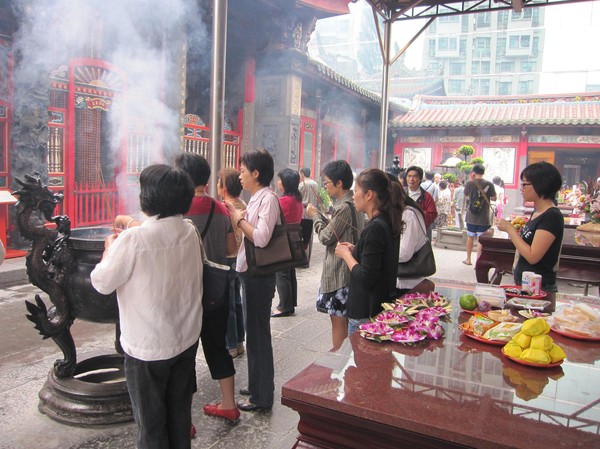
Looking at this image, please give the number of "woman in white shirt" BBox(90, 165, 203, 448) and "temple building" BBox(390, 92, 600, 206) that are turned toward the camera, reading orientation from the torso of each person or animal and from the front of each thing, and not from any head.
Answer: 1

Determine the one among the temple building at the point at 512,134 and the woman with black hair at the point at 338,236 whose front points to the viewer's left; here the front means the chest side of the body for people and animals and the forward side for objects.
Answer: the woman with black hair

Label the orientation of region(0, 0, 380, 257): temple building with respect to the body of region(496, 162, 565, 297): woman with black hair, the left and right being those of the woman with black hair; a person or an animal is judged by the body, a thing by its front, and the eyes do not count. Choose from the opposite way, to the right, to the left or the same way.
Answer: the opposite way

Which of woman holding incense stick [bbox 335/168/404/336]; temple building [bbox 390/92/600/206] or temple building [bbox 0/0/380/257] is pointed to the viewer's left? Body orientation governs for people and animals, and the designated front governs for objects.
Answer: the woman holding incense stick

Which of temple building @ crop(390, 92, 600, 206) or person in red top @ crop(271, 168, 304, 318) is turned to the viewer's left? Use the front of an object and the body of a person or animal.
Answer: the person in red top

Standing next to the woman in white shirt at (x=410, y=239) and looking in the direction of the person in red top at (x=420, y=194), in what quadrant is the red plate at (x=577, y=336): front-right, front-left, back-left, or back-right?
back-right

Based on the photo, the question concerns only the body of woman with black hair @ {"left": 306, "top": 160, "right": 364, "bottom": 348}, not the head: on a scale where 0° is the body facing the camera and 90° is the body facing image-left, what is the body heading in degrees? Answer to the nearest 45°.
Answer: approximately 90°

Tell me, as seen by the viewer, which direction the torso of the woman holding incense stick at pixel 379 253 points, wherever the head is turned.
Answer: to the viewer's left

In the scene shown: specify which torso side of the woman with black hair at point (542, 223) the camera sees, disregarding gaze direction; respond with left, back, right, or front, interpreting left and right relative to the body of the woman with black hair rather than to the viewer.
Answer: left

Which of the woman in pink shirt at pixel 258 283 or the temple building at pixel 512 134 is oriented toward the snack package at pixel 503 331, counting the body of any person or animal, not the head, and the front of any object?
the temple building

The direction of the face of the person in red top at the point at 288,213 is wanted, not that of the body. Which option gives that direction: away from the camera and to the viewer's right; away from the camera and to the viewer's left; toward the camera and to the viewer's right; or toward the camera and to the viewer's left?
away from the camera and to the viewer's left

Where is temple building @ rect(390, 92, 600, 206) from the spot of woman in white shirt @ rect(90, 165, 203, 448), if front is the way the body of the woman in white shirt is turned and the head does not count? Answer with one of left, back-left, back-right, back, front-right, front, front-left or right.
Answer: right

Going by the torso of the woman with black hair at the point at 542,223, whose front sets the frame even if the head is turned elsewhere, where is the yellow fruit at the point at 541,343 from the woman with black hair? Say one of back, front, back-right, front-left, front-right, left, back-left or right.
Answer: left

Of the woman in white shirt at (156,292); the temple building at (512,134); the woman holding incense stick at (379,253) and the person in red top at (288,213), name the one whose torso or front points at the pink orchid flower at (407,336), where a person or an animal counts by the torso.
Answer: the temple building

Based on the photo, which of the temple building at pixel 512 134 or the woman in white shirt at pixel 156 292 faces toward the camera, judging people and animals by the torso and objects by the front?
the temple building

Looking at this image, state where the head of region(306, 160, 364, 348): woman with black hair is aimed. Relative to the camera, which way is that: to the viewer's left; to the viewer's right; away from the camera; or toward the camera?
to the viewer's left

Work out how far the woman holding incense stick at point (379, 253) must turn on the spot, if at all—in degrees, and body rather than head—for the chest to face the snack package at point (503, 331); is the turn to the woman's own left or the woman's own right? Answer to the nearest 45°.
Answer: approximately 135° to the woman's own left

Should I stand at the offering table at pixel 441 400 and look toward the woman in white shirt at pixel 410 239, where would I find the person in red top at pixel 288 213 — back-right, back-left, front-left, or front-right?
front-left

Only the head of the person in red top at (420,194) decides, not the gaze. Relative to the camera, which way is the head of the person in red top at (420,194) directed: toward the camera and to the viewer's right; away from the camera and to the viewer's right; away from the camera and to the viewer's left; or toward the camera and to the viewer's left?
toward the camera and to the viewer's left
